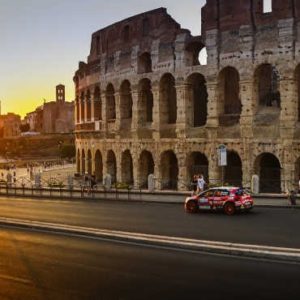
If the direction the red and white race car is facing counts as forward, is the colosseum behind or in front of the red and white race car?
in front

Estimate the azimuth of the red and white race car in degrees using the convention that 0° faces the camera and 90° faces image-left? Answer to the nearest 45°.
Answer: approximately 135°
